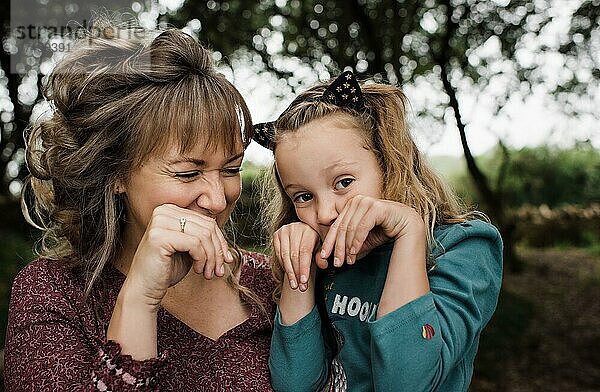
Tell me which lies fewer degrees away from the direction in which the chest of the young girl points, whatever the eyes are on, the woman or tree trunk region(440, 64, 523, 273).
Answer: the woman

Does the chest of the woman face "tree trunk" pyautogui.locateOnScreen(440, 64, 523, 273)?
no

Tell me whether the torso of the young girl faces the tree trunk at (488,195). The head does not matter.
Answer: no

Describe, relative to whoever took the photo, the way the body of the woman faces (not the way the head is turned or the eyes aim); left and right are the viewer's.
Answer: facing the viewer and to the right of the viewer

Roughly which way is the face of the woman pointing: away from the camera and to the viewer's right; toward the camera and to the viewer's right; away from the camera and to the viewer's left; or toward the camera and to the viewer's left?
toward the camera and to the viewer's right

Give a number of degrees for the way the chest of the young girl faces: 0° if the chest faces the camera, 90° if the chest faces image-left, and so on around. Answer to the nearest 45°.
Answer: approximately 45°

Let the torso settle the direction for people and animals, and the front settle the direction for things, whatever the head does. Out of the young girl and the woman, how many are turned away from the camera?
0

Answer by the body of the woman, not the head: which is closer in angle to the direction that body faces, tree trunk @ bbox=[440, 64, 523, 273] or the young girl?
the young girl
